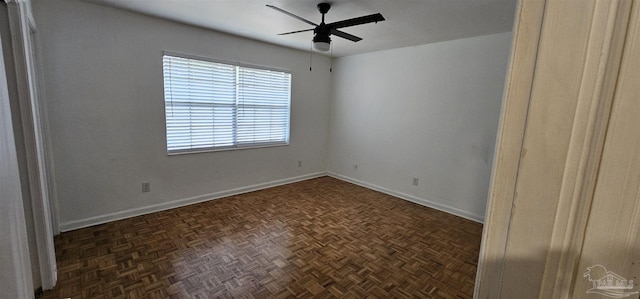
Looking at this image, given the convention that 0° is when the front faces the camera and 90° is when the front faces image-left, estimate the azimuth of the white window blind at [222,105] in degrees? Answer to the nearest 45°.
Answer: approximately 315°

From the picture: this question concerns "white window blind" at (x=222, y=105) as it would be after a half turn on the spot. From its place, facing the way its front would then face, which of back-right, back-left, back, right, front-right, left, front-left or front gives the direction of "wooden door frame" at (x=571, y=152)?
back-left
